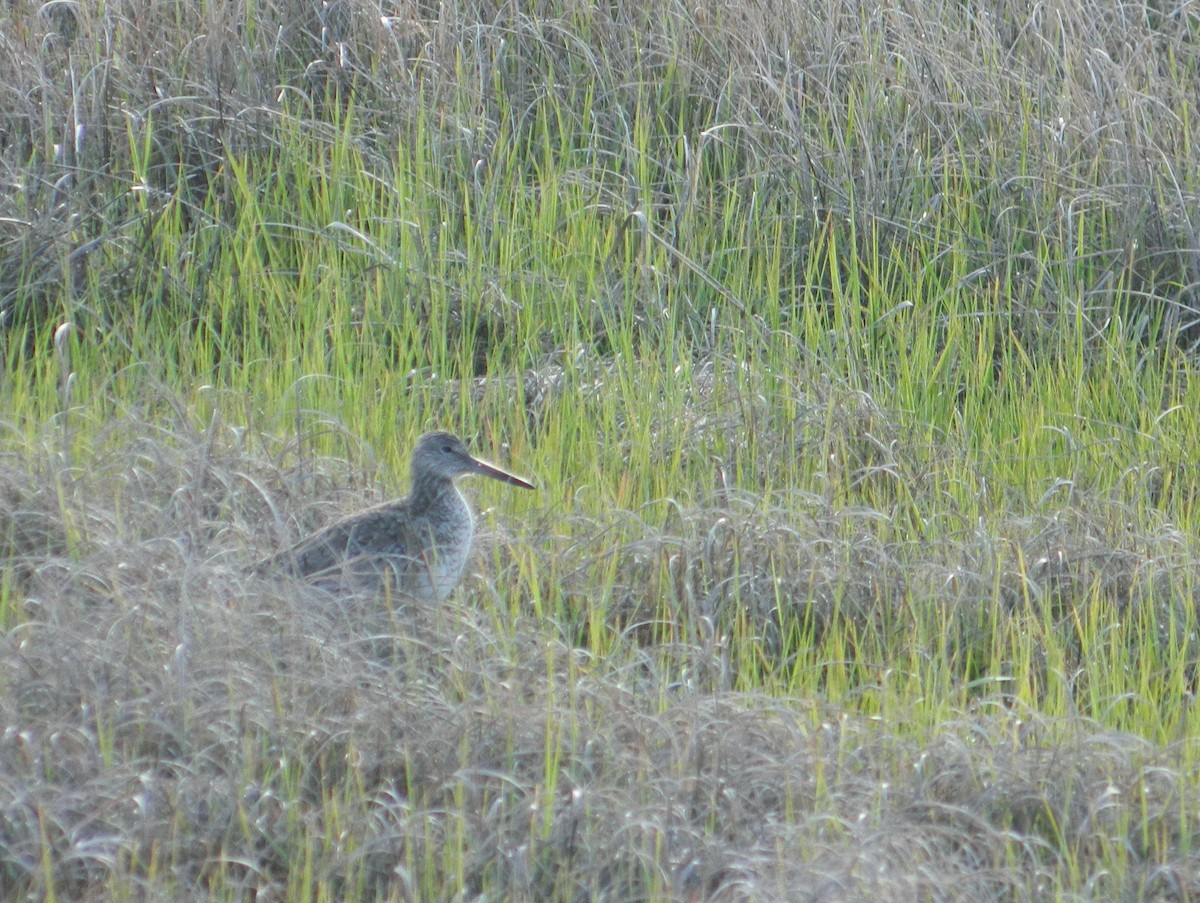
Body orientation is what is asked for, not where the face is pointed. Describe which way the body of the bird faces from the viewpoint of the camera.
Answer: to the viewer's right
